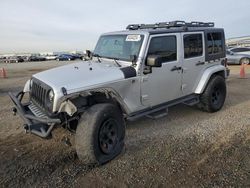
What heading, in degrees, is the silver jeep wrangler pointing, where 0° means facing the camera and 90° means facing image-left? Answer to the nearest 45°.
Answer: approximately 45°

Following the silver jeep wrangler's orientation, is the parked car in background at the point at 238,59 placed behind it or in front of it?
behind
